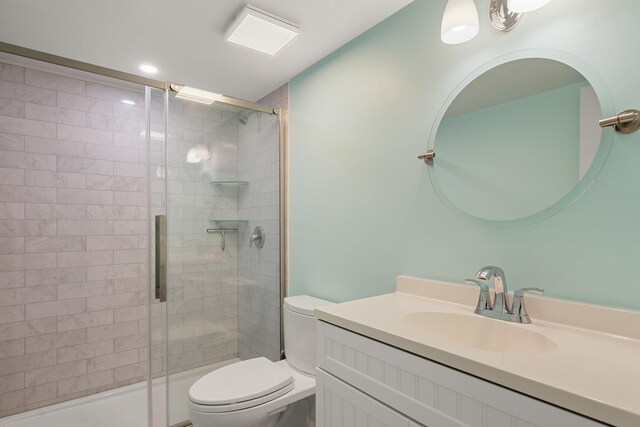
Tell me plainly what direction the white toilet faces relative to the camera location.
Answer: facing the viewer and to the left of the viewer

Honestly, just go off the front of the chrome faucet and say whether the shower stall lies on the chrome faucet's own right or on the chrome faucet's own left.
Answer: on the chrome faucet's own right

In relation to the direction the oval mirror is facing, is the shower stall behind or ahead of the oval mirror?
ahead

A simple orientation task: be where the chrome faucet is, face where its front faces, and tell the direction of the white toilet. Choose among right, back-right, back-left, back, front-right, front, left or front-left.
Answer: front-right

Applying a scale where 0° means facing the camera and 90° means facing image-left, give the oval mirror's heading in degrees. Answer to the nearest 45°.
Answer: approximately 45°

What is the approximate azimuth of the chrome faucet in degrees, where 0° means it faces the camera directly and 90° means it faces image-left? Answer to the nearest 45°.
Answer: approximately 45°
